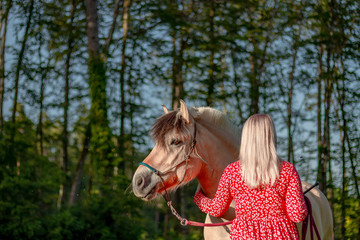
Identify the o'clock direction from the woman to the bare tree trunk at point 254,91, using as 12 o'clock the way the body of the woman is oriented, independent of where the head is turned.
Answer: The bare tree trunk is roughly at 12 o'clock from the woman.

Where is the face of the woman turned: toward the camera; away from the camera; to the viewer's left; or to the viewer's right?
away from the camera

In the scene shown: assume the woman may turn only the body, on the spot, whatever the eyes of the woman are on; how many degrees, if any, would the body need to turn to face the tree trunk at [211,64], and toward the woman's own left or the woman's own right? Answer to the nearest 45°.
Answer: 0° — they already face it

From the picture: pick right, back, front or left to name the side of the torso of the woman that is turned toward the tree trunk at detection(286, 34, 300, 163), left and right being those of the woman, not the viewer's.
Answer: front

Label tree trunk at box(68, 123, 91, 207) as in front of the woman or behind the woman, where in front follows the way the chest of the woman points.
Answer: in front

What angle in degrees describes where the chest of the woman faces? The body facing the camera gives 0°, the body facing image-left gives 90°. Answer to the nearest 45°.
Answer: approximately 180°

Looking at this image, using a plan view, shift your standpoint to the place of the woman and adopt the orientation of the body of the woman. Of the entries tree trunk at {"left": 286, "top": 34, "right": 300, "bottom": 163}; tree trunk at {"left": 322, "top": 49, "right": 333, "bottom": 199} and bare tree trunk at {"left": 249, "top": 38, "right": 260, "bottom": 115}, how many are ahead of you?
3

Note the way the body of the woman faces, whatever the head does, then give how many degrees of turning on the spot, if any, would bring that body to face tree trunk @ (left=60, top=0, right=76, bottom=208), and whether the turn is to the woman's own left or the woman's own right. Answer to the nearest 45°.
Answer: approximately 45° to the woman's own left

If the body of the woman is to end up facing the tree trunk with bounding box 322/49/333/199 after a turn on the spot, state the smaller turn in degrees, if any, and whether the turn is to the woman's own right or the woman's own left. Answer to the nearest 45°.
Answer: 0° — they already face it

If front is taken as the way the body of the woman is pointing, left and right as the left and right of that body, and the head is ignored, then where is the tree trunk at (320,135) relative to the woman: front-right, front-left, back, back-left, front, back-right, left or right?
front
